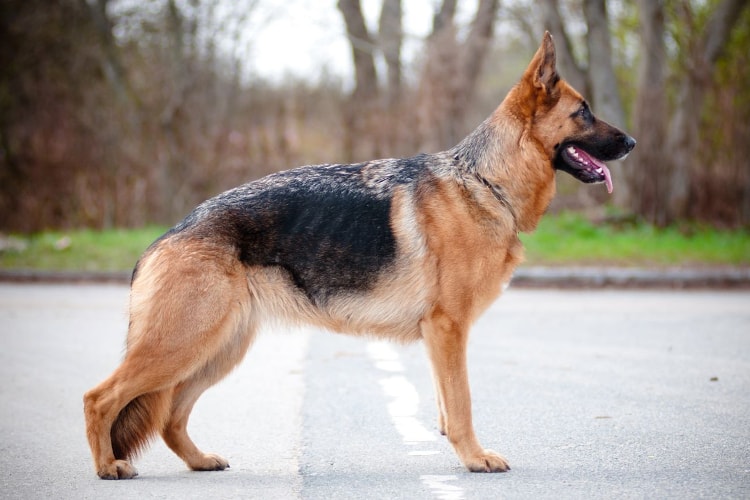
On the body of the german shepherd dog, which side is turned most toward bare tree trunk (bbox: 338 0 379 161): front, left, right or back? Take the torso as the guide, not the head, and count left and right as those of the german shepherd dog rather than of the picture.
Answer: left

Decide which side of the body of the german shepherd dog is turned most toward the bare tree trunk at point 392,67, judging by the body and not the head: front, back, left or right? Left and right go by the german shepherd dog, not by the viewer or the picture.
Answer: left

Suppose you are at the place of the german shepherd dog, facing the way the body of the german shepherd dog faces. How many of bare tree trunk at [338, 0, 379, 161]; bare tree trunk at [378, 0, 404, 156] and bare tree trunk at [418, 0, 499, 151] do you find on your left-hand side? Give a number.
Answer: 3

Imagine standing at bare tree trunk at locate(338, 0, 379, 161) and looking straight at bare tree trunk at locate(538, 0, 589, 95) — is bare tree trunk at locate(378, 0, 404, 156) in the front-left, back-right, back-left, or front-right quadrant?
front-left

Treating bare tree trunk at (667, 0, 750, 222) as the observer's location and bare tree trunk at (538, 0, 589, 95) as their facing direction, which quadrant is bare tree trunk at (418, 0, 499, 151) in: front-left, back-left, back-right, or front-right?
front-left

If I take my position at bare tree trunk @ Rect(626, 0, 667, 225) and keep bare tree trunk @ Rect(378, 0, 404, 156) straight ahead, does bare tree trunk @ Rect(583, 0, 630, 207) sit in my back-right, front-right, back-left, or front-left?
front-right

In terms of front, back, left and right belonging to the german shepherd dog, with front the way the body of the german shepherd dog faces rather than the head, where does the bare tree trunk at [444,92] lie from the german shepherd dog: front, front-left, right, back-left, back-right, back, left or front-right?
left

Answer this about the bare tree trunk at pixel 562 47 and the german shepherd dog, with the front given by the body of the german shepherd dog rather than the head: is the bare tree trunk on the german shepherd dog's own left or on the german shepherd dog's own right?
on the german shepherd dog's own left

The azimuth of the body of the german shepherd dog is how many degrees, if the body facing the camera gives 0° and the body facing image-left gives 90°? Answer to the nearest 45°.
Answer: approximately 270°
